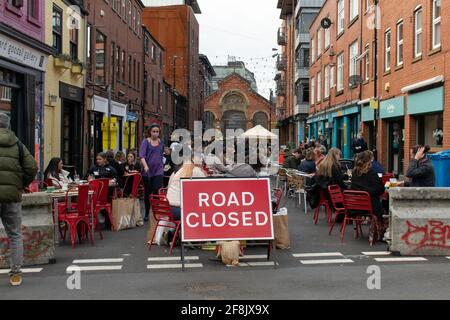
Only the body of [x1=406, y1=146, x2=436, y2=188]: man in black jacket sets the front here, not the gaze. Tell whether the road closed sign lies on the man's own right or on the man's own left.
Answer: on the man's own left

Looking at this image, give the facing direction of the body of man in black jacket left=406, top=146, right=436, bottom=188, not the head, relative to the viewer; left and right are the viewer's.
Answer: facing to the left of the viewer

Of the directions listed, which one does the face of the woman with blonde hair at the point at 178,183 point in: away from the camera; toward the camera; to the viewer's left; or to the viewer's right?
away from the camera

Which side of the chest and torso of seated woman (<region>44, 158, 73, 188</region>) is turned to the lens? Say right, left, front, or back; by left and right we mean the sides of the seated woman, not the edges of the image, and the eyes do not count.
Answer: right

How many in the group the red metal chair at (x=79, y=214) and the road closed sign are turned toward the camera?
1

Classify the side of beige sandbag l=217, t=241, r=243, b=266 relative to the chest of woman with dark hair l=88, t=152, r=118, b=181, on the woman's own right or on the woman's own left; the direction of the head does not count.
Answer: on the woman's own left

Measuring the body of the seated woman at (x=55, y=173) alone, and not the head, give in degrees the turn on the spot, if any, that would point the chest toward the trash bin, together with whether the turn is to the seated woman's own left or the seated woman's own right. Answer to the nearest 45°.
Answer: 0° — they already face it

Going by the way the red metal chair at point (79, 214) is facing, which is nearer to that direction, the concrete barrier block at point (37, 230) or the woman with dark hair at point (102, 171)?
the woman with dark hair

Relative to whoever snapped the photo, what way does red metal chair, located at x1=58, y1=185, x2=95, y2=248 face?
facing away from the viewer and to the left of the viewer
